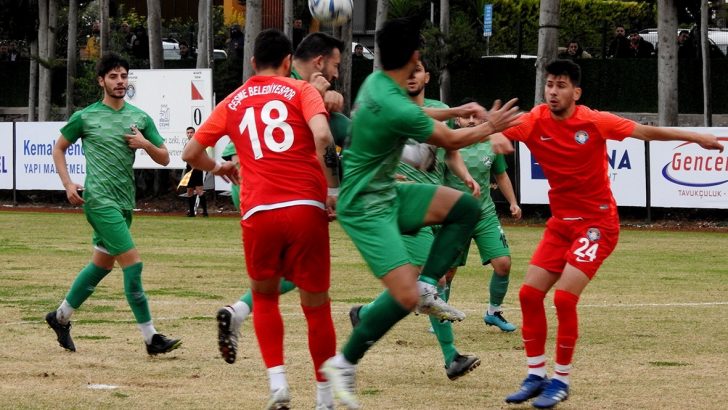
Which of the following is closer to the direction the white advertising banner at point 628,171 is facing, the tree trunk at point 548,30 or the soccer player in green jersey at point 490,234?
the soccer player in green jersey

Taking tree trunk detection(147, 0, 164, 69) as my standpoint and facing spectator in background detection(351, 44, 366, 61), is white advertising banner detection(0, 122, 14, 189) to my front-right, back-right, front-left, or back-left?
back-right

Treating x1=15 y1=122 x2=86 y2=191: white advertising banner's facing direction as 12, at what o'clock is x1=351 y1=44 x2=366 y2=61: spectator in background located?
The spectator in background is roughly at 8 o'clock from the white advertising banner.

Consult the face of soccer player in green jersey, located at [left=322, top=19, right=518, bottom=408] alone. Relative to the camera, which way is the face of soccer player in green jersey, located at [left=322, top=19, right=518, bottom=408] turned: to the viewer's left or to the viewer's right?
to the viewer's right

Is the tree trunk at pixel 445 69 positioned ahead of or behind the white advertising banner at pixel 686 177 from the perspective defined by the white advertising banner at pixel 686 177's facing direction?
behind

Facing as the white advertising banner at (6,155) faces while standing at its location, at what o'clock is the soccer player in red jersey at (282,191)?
The soccer player in red jersey is roughly at 12 o'clock from the white advertising banner.

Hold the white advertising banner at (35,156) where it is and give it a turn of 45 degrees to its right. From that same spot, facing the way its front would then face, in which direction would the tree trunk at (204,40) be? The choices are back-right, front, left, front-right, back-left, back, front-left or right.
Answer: back

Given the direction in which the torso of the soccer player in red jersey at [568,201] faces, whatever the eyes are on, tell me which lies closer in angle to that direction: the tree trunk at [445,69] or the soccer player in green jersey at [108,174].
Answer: the soccer player in green jersey
